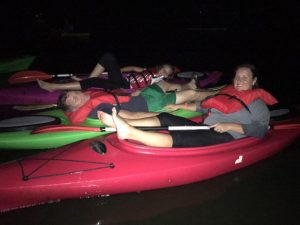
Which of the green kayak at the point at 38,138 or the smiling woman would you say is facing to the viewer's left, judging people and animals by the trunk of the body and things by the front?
the smiling woman

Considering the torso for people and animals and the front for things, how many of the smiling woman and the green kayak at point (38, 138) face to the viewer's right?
1

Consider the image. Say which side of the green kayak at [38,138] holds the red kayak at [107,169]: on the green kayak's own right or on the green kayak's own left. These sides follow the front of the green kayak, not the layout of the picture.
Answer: on the green kayak's own right

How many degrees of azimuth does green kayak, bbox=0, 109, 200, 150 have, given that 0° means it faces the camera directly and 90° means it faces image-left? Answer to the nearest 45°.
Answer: approximately 270°

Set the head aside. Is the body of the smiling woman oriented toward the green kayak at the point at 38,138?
yes

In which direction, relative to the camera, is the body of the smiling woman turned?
to the viewer's left

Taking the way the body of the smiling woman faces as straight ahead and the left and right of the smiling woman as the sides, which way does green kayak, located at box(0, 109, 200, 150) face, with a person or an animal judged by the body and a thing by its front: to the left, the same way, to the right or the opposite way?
the opposite way
